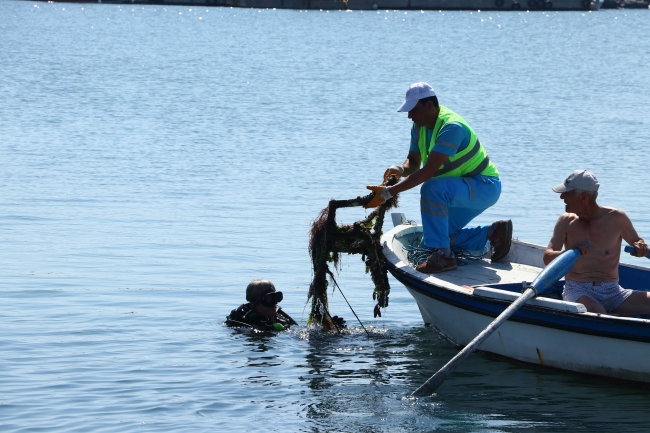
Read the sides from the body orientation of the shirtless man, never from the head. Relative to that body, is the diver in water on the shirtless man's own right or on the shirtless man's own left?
on the shirtless man's own right

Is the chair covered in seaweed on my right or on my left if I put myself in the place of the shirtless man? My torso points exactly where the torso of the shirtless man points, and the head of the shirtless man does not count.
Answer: on my right

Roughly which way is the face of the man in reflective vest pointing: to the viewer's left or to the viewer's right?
to the viewer's left

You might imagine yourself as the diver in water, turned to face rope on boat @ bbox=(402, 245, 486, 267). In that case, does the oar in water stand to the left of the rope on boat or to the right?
right

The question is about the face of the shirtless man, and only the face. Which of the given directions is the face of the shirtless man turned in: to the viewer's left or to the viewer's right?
to the viewer's left
